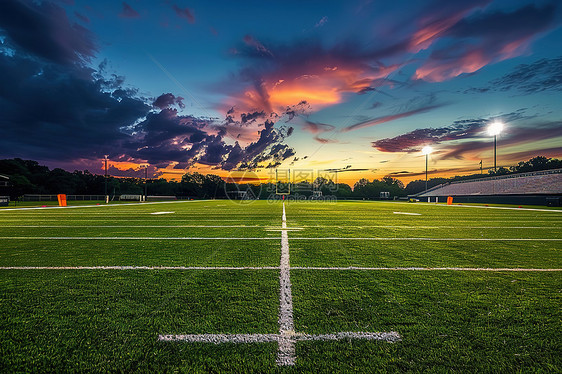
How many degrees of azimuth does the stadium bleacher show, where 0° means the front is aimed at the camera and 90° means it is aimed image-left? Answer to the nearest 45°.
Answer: approximately 45°
